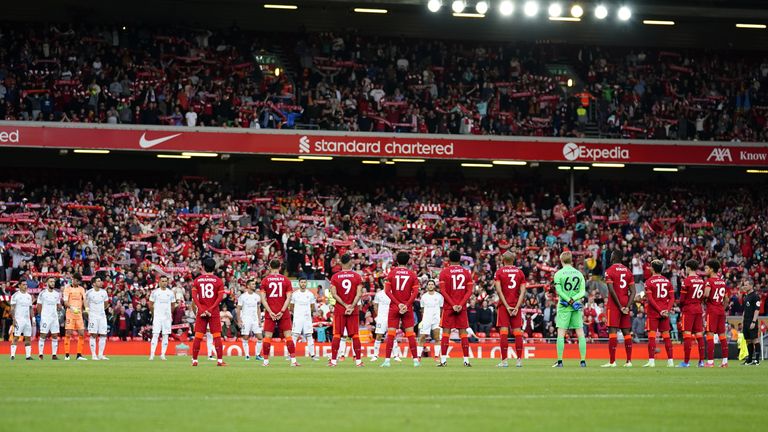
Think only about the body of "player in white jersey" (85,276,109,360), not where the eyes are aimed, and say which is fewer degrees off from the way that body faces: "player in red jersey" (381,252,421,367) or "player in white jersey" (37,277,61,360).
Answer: the player in red jersey

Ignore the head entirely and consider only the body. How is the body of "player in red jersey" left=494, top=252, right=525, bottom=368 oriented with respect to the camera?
away from the camera

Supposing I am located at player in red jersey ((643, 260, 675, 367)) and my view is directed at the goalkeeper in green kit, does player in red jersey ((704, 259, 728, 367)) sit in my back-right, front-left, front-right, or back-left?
back-left

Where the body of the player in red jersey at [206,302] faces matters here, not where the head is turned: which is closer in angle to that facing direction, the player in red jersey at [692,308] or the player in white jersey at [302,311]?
the player in white jersey

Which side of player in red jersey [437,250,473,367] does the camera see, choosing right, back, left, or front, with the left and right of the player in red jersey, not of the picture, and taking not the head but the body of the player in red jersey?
back

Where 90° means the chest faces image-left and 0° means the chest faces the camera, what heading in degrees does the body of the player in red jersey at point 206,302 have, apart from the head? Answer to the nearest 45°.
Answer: approximately 180°

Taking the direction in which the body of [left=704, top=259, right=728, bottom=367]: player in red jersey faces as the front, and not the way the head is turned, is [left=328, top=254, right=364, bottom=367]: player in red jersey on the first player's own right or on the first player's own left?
on the first player's own left

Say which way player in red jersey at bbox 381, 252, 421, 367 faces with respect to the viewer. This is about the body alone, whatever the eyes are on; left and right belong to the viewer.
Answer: facing away from the viewer

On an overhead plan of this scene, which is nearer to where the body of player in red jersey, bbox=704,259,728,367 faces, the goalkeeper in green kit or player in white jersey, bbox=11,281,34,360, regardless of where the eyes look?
the player in white jersey

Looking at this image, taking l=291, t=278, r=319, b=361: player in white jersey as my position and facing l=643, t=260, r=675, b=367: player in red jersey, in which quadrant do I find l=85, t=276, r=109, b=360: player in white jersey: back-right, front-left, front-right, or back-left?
back-right

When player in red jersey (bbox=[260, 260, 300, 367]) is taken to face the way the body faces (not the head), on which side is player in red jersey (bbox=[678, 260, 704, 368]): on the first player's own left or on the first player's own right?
on the first player's own right
